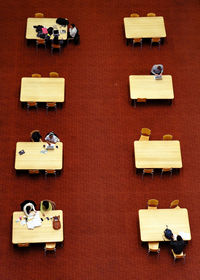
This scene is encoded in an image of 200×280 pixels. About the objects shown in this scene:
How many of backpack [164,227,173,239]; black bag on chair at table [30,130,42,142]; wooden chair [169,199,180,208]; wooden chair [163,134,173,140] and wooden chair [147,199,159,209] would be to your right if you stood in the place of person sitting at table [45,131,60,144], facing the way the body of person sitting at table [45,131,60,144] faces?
1

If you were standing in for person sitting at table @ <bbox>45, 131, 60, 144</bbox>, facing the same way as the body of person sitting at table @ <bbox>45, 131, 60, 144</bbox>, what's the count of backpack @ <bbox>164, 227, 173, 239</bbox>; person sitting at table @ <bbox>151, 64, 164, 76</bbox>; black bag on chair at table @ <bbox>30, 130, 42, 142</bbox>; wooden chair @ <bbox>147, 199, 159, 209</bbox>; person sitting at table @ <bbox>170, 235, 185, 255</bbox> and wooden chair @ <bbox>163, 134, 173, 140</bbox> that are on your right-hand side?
1

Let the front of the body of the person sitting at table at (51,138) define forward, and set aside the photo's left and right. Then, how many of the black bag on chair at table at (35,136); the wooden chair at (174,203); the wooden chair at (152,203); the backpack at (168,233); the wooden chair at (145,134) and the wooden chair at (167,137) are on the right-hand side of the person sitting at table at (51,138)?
1

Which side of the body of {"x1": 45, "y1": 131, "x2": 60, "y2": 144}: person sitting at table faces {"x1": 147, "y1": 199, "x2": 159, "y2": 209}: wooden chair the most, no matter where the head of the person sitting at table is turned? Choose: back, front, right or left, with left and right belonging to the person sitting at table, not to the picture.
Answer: left

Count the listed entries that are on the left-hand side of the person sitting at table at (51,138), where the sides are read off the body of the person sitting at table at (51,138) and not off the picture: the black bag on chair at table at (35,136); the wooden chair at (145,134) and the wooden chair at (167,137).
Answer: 2

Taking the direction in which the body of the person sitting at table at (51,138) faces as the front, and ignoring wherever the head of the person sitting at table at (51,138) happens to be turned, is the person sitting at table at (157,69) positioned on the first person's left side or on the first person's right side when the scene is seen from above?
on the first person's left side

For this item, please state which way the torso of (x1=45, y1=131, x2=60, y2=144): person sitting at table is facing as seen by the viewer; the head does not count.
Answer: toward the camera

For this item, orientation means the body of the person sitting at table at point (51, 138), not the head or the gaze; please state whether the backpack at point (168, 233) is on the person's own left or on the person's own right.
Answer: on the person's own left

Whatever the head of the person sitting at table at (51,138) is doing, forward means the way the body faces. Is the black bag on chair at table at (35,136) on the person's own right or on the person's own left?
on the person's own right
